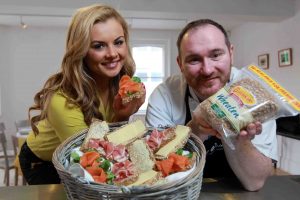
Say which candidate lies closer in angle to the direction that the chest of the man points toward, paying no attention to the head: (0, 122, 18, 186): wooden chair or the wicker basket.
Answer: the wicker basket

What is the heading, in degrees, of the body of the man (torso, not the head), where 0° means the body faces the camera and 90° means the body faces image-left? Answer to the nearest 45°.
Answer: approximately 0°

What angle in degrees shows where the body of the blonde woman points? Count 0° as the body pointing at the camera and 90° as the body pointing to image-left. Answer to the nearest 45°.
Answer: approximately 315°
